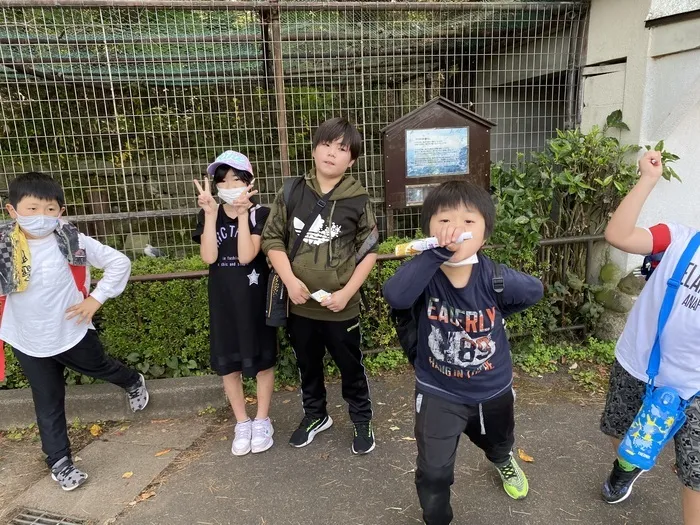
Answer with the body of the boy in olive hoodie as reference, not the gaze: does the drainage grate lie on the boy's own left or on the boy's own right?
on the boy's own right

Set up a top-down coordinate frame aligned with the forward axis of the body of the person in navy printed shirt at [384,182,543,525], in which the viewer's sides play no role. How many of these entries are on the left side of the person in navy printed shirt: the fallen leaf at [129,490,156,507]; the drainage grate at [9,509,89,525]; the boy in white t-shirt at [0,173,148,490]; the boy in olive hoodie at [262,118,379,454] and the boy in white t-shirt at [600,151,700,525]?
1

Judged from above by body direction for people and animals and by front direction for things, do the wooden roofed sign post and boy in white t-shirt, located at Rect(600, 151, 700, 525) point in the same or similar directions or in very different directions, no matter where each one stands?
same or similar directions

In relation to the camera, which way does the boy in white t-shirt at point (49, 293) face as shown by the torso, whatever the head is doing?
toward the camera

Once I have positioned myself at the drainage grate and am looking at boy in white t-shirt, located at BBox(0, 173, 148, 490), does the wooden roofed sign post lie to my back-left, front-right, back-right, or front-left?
front-right

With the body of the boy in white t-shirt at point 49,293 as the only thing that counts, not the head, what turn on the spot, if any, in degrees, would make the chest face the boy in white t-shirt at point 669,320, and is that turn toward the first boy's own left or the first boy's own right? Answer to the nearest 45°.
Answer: approximately 45° to the first boy's own left

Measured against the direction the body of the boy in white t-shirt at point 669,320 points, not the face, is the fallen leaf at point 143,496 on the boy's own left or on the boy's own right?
on the boy's own right

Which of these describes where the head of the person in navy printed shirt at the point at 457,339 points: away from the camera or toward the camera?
toward the camera

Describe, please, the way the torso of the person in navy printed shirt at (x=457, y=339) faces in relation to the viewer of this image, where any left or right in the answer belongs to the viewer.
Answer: facing the viewer

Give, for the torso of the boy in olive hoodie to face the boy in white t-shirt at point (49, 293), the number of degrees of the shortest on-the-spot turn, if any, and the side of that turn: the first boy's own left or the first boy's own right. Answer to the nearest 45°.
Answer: approximately 90° to the first boy's own right

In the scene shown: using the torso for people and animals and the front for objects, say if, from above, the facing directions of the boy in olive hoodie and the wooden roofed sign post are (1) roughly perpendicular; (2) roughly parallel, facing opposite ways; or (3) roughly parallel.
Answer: roughly parallel

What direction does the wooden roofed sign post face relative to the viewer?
toward the camera

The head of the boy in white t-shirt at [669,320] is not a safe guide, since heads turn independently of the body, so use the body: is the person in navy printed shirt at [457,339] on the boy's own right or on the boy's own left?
on the boy's own right
